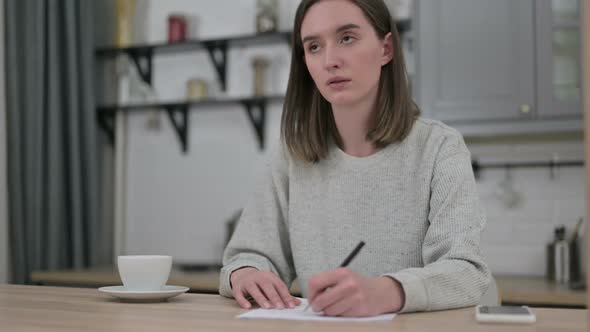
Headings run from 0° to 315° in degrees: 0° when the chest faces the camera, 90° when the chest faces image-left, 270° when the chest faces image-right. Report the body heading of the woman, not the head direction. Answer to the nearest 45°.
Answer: approximately 45°

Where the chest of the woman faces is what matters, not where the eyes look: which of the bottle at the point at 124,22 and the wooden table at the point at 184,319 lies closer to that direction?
the wooden table

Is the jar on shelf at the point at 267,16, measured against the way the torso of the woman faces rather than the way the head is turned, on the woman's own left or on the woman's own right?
on the woman's own right

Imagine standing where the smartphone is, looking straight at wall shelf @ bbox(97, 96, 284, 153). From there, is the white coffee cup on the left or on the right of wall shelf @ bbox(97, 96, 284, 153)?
left

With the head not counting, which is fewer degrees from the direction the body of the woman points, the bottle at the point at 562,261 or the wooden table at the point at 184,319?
the wooden table

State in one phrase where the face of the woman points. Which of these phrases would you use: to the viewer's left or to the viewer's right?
to the viewer's left

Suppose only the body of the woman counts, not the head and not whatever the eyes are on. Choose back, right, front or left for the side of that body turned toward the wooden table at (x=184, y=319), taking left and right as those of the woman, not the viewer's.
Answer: front

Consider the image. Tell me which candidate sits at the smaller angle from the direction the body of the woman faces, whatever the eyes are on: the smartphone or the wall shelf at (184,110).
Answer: the smartphone

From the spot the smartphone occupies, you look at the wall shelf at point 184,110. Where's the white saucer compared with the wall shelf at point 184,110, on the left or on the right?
left

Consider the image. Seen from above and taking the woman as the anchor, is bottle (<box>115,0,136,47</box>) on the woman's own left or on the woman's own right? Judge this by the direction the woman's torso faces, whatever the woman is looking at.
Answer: on the woman's own right

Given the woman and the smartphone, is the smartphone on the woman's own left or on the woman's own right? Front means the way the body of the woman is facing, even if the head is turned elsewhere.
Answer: on the woman's own left
